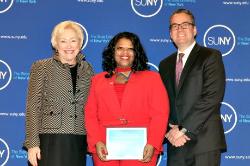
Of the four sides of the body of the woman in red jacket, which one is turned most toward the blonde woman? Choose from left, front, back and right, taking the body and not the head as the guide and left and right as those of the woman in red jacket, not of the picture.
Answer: right

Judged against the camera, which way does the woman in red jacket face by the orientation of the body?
toward the camera

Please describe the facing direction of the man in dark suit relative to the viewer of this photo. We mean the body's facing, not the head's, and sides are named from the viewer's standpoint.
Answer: facing the viewer and to the left of the viewer

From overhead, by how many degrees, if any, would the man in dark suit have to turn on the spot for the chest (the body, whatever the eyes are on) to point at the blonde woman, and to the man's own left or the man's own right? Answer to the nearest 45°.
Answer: approximately 45° to the man's own right

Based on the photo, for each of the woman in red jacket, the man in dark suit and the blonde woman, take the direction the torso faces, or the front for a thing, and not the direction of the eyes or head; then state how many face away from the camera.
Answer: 0

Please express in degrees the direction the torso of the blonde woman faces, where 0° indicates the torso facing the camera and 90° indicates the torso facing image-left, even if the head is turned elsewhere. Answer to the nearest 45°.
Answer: approximately 315°

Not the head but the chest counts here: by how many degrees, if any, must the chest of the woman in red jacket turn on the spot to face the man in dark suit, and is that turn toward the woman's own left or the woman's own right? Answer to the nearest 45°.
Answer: approximately 90° to the woman's own left

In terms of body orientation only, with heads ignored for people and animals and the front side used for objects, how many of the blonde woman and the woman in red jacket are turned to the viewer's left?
0

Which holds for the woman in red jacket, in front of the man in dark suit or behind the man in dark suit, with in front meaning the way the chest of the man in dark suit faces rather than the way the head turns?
in front

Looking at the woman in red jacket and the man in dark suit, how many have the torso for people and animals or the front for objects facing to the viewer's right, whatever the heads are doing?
0
